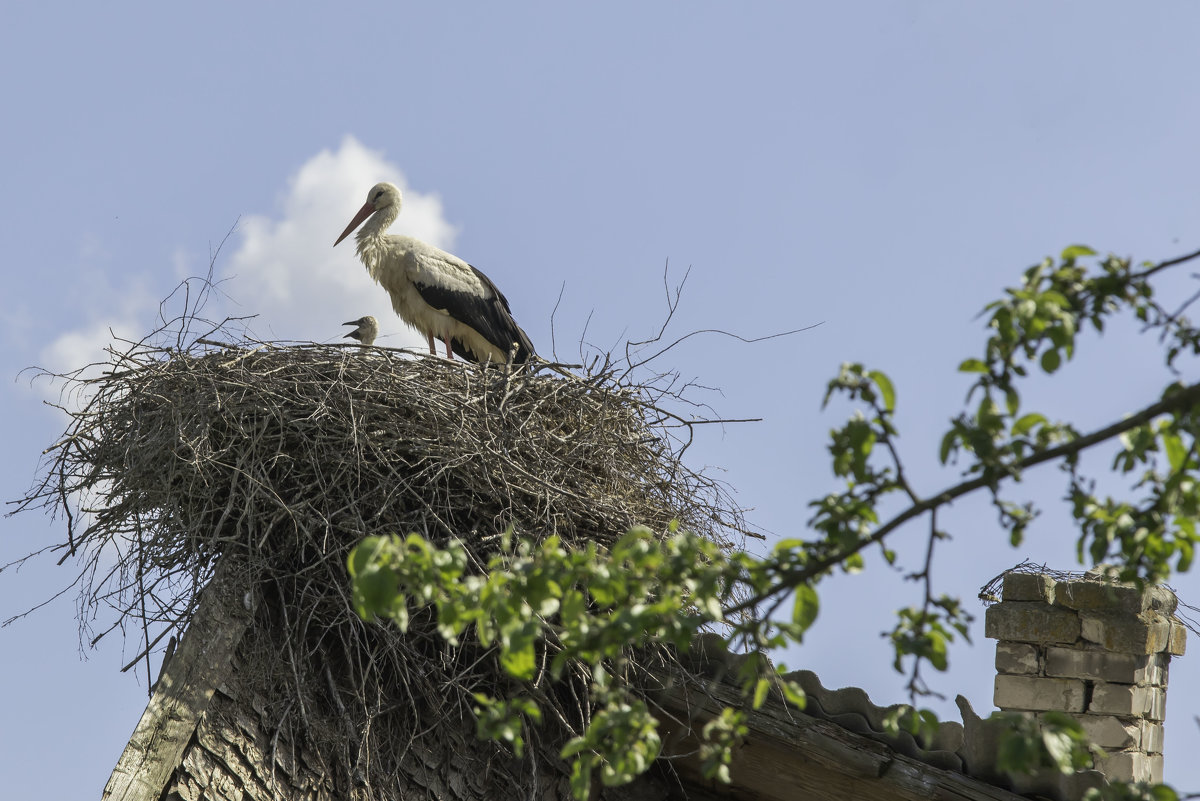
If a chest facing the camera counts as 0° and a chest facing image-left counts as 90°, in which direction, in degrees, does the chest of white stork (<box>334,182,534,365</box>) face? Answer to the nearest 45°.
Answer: approximately 90°
